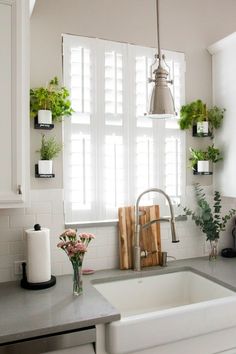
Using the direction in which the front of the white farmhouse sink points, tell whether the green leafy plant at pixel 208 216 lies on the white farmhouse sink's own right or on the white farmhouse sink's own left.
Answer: on the white farmhouse sink's own left

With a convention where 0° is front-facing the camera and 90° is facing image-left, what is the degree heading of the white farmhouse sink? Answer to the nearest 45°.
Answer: approximately 315°

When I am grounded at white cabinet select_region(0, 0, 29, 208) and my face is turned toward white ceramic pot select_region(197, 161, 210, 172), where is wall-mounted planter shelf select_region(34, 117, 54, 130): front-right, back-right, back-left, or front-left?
front-left

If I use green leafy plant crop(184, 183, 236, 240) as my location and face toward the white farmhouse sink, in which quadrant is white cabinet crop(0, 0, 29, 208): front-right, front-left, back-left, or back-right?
front-right

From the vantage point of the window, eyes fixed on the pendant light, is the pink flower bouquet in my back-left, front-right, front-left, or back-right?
front-right

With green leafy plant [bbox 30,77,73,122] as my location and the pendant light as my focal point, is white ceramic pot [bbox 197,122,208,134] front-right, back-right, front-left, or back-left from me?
front-left

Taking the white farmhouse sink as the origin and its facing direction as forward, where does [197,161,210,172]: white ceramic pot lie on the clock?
The white ceramic pot is roughly at 8 o'clock from the white farmhouse sink.
